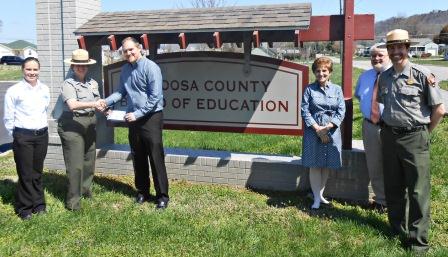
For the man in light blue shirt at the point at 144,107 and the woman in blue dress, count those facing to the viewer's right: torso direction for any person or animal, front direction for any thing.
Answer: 0

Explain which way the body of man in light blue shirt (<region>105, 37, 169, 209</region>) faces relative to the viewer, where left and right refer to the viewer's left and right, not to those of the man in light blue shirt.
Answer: facing the viewer and to the left of the viewer

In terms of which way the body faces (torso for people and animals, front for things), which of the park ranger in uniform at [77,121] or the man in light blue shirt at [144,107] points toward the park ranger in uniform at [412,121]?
the park ranger in uniform at [77,121]

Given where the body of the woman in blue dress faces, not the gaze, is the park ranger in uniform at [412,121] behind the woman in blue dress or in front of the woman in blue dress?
in front

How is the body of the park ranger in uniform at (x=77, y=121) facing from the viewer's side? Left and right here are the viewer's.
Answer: facing the viewer and to the right of the viewer

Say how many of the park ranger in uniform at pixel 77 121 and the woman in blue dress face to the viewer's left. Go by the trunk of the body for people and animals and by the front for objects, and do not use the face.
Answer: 0

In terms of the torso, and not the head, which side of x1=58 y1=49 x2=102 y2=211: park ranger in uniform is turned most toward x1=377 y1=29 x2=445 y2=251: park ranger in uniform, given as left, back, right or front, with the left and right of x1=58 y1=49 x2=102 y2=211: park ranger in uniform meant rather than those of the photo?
front

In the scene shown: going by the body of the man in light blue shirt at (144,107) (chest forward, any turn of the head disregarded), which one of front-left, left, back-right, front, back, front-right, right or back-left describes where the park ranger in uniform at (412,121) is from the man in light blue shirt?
left

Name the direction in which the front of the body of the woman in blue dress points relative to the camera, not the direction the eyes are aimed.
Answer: toward the camera

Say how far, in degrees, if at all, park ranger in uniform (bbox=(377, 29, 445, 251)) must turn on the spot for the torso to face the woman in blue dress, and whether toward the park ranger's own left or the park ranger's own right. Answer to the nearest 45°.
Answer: approximately 90° to the park ranger's own right

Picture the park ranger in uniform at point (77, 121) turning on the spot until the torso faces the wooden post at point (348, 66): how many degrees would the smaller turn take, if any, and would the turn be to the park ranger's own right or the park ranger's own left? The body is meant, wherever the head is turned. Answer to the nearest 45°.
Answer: approximately 45° to the park ranger's own left
